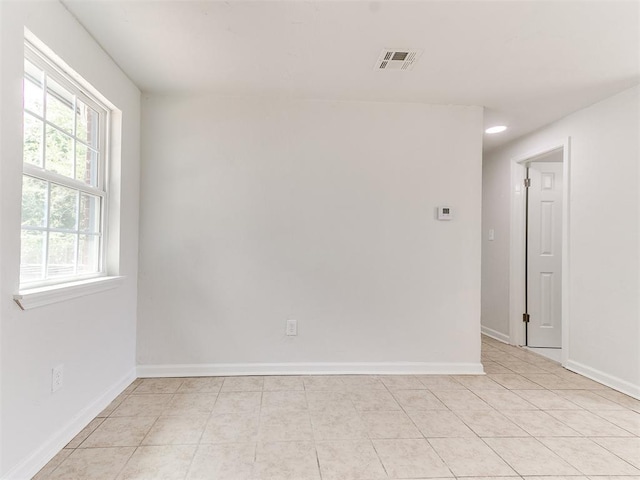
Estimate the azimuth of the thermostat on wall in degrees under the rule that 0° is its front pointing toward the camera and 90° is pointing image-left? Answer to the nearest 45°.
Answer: approximately 0°

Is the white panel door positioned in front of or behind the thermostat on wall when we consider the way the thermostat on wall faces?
behind
